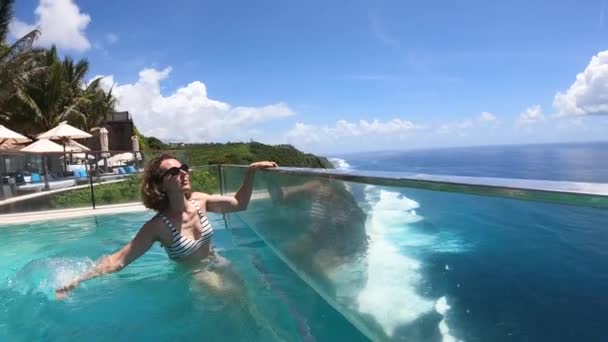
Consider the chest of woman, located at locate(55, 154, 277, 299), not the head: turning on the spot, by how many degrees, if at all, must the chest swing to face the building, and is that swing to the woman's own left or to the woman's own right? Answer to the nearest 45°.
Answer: approximately 135° to the woman's own left

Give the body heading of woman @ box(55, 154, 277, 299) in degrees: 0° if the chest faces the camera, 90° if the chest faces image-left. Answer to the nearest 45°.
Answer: approximately 315°

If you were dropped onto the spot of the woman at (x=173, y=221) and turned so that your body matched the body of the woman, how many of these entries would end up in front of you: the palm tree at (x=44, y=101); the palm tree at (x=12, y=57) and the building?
0

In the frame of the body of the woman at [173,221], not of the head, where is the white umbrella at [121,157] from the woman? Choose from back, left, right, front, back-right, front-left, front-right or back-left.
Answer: back-left

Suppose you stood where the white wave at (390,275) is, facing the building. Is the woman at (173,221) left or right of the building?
left
